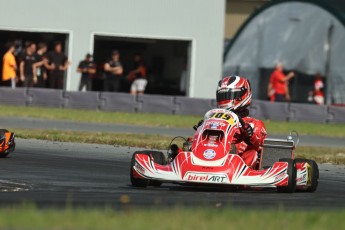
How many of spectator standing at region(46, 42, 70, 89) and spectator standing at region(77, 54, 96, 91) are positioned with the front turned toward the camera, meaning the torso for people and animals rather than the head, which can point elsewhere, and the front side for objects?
2

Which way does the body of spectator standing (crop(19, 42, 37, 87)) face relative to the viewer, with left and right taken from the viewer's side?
facing the viewer and to the right of the viewer

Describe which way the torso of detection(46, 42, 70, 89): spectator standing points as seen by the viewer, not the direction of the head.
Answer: toward the camera

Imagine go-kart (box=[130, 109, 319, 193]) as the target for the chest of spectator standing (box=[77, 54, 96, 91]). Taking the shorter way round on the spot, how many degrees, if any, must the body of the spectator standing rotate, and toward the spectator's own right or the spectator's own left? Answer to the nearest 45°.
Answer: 0° — they already face it

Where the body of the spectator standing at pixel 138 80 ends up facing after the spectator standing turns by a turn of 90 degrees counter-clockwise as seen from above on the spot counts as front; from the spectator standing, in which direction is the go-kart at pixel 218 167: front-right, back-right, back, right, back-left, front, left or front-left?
front

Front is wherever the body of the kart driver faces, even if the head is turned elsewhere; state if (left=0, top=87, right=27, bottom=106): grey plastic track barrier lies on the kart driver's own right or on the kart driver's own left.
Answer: on the kart driver's own right

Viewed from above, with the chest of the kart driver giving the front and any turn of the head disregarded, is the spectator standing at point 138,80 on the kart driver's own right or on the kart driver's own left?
on the kart driver's own right

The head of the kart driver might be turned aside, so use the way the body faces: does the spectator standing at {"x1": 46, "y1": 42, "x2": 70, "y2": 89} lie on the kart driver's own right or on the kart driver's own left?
on the kart driver's own right

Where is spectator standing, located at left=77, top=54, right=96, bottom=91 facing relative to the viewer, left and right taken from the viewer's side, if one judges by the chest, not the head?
facing the viewer

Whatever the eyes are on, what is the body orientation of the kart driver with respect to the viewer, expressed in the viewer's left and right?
facing the viewer and to the left of the viewer

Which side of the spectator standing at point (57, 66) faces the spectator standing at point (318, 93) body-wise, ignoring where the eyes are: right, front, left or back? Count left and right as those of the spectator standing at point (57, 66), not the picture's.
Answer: left

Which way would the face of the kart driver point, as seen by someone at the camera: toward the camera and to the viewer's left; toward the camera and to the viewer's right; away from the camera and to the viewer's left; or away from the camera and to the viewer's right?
toward the camera and to the viewer's left
